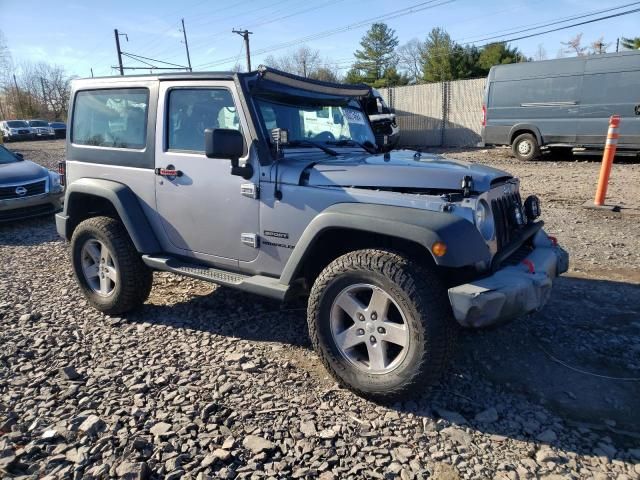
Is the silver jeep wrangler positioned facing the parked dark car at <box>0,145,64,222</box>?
no

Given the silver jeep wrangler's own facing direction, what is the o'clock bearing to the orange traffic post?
The orange traffic post is roughly at 9 o'clock from the silver jeep wrangler.

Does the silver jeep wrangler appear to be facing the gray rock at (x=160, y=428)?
no

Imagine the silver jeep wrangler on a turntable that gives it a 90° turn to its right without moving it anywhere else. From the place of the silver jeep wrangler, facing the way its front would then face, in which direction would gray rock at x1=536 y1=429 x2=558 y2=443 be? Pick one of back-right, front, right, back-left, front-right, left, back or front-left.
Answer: left

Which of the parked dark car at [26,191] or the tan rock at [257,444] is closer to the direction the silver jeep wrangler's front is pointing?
the tan rock

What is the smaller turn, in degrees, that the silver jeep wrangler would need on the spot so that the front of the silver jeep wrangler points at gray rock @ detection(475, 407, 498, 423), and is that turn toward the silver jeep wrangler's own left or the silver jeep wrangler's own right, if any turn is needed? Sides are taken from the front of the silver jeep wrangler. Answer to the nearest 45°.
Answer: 0° — it already faces it

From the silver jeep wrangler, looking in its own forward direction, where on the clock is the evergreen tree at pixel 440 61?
The evergreen tree is roughly at 8 o'clock from the silver jeep wrangler.

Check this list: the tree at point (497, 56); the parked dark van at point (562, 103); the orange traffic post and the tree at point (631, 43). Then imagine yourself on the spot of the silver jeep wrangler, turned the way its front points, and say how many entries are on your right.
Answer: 0

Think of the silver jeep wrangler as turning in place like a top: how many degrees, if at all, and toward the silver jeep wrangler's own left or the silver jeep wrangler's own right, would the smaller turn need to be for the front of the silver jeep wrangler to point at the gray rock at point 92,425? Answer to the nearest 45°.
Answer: approximately 90° to the silver jeep wrangler's own right

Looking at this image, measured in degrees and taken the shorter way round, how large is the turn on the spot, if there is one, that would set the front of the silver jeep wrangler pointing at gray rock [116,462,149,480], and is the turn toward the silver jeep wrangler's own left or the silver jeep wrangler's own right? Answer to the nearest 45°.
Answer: approximately 90° to the silver jeep wrangler's own right

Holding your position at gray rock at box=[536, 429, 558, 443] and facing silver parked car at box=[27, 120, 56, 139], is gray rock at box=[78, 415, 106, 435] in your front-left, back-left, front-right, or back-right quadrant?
front-left

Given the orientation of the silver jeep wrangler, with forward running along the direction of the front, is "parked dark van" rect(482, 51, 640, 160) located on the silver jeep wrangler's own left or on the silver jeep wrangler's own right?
on the silver jeep wrangler's own left

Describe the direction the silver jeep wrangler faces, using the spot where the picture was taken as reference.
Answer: facing the viewer and to the right of the viewer

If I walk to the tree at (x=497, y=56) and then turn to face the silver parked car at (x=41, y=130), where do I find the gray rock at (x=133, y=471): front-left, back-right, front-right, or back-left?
front-left

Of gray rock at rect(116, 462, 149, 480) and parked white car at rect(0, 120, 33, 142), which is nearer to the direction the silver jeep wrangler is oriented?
the gray rock
